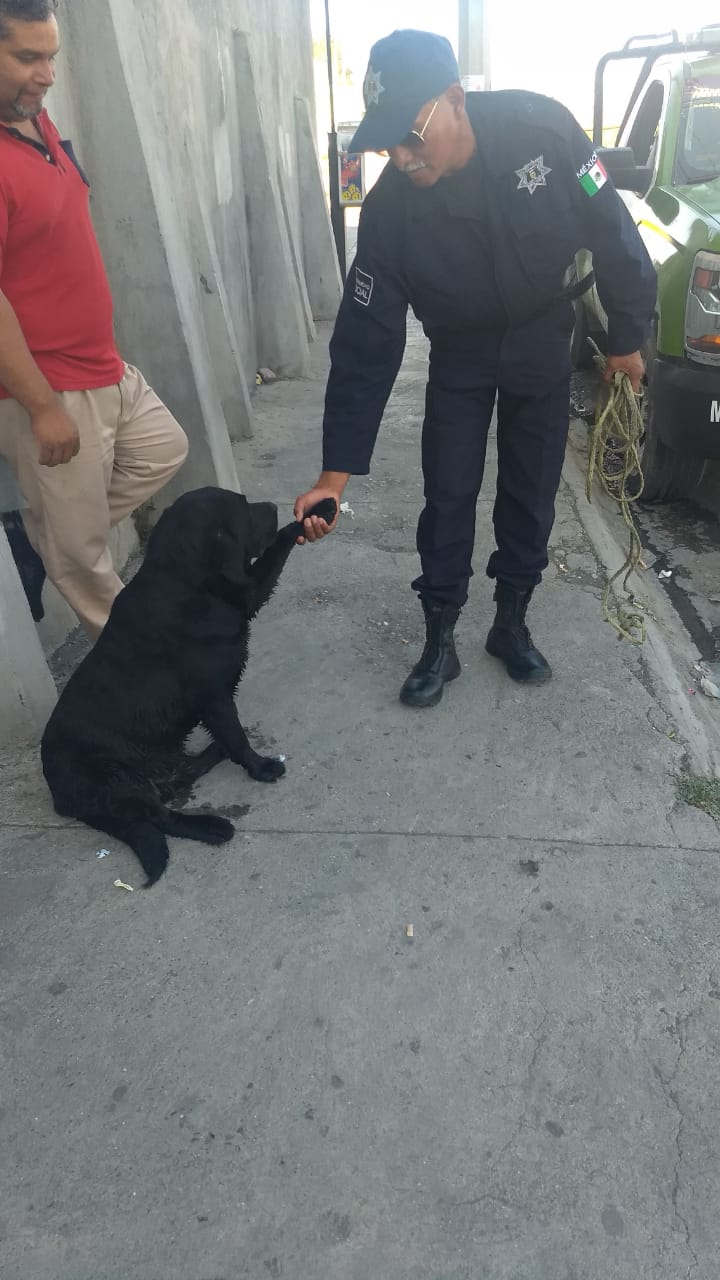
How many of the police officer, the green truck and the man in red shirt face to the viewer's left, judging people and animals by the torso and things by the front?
0

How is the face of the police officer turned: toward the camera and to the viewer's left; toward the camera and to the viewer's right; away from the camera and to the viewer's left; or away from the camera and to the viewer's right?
toward the camera and to the viewer's left

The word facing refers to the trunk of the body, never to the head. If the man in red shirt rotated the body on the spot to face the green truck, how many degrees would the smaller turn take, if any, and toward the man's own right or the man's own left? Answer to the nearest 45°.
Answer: approximately 90° to the man's own left

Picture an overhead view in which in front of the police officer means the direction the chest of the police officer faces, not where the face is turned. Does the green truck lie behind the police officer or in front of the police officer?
behind

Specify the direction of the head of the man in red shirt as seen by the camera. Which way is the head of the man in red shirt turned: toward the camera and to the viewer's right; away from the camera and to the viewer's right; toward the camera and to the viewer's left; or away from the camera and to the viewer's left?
toward the camera and to the viewer's right

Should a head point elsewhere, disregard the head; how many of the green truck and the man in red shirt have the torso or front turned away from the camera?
0

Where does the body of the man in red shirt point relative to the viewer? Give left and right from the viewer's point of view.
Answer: facing the viewer and to the right of the viewer

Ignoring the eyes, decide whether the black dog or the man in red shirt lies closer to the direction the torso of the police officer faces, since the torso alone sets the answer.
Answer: the black dog

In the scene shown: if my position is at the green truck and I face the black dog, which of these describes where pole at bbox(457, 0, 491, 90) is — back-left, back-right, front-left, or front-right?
back-right

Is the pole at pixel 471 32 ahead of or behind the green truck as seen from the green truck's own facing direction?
behind

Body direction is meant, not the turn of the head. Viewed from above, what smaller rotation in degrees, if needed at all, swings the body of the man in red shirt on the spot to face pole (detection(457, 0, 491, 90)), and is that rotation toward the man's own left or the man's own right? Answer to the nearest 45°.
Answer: approximately 90° to the man's own left

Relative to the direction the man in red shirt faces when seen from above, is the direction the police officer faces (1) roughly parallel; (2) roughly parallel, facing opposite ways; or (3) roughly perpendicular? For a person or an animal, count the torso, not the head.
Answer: roughly perpendicular

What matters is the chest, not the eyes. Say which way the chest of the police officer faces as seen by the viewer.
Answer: toward the camera

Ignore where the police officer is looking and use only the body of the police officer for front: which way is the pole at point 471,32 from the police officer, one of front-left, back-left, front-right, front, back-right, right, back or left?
back

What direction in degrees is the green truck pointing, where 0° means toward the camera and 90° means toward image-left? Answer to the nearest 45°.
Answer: approximately 315°
